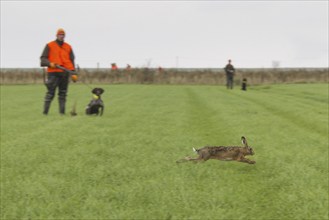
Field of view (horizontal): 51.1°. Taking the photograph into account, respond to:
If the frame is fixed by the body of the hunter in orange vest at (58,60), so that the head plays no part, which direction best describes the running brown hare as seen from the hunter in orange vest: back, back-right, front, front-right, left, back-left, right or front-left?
front

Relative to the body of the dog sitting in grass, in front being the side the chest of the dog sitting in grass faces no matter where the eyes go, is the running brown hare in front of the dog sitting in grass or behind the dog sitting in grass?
in front

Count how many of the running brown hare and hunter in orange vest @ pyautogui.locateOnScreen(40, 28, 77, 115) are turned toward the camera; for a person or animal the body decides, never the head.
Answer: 1

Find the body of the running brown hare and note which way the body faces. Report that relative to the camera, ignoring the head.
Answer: to the viewer's right

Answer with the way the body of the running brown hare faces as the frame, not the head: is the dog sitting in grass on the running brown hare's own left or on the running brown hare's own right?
on the running brown hare's own left

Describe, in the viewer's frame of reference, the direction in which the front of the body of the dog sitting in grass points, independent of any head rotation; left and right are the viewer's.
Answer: facing the viewer and to the right of the viewer

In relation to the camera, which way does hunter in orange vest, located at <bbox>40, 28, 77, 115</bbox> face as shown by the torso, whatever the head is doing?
toward the camera

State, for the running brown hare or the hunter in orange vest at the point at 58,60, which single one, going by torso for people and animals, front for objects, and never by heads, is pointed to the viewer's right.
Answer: the running brown hare

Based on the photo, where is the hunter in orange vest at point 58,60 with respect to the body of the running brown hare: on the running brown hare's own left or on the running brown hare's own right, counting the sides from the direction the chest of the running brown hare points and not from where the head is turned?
on the running brown hare's own left
